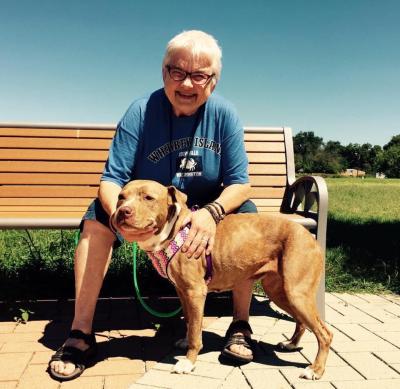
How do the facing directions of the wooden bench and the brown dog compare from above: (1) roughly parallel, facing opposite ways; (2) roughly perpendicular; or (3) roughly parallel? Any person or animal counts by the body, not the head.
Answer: roughly perpendicular

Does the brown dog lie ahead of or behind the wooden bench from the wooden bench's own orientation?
ahead

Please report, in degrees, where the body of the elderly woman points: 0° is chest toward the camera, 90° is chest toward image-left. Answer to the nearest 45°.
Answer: approximately 0°

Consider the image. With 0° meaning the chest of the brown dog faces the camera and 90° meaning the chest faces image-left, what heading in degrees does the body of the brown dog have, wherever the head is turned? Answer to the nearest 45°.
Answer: approximately 90°

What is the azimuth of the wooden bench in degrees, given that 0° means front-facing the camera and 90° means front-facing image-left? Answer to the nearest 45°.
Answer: approximately 0°

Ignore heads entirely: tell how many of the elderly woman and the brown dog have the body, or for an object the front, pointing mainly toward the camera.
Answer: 1
